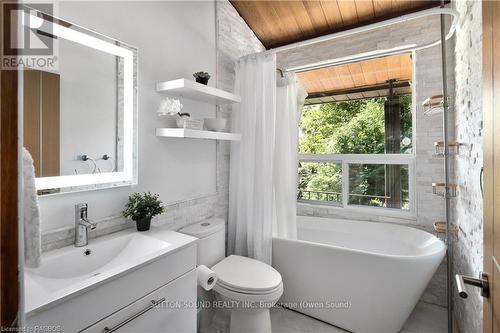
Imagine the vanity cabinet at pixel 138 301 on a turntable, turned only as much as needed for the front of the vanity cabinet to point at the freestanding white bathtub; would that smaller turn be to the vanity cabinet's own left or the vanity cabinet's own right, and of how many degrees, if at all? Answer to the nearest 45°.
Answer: approximately 45° to the vanity cabinet's own left

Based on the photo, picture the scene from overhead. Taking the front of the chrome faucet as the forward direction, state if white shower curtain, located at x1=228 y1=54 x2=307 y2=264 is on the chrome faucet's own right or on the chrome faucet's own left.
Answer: on the chrome faucet's own left

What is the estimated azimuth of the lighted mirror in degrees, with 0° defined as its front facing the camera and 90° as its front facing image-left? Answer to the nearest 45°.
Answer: approximately 315°

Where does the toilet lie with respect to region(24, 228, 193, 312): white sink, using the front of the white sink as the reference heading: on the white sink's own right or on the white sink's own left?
on the white sink's own left

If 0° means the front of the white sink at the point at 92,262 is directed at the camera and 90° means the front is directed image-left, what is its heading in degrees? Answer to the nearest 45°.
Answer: approximately 315°

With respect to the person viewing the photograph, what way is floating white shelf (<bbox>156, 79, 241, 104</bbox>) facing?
facing the viewer and to the right of the viewer

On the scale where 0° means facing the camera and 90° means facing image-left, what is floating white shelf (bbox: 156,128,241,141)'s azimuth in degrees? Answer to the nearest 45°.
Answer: approximately 315°
